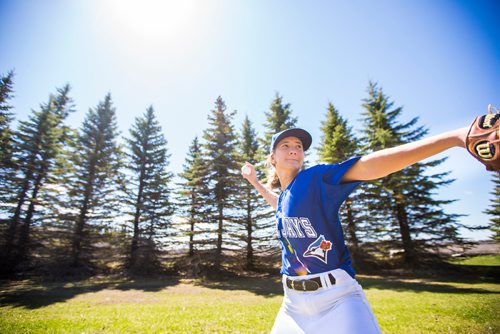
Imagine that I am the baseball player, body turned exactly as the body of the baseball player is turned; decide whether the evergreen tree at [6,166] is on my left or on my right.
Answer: on my right

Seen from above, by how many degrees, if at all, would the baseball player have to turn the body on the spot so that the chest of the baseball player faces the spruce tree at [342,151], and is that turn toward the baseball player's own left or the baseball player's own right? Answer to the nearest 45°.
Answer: approximately 135° to the baseball player's own right

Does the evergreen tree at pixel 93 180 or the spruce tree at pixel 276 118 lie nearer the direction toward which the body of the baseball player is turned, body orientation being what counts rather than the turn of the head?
the evergreen tree
